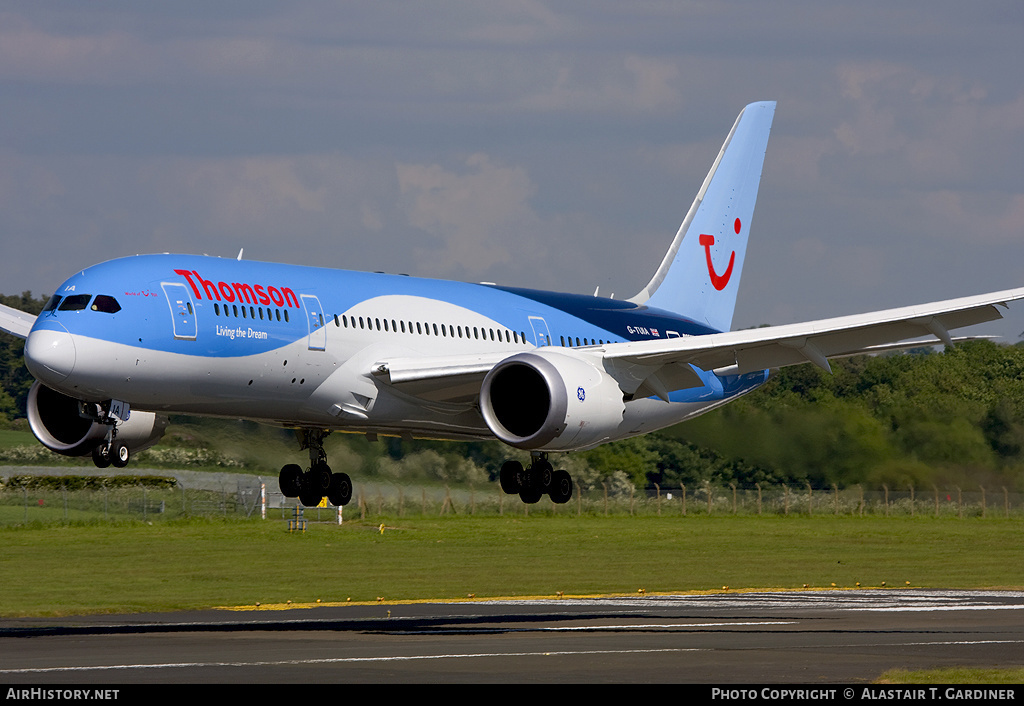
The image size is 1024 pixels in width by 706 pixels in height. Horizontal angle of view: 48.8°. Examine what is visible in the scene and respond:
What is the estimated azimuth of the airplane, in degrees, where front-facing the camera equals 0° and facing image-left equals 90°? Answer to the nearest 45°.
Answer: approximately 45°
